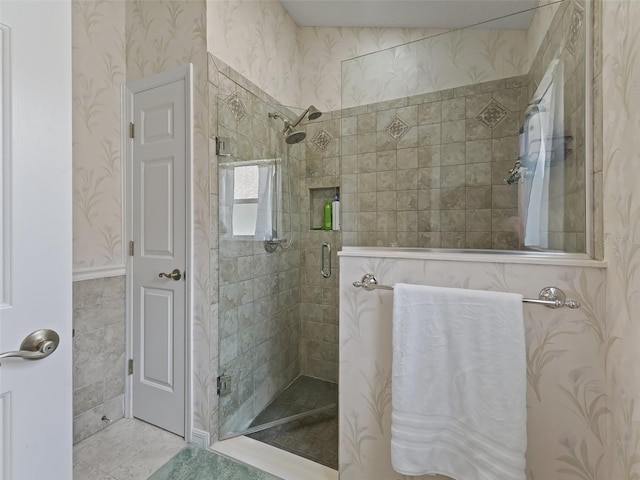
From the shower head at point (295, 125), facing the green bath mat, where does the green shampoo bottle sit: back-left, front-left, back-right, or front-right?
back-left

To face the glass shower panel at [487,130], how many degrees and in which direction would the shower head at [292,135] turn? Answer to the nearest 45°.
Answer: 0° — it already faces it

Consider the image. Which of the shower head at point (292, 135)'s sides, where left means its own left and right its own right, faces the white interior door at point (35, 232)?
right

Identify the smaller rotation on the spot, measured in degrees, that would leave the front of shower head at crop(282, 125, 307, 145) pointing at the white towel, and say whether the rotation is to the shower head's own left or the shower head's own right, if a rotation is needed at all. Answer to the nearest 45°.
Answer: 0° — it already faces it

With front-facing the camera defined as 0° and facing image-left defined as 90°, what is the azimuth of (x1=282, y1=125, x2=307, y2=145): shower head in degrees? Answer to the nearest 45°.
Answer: approximately 315°
